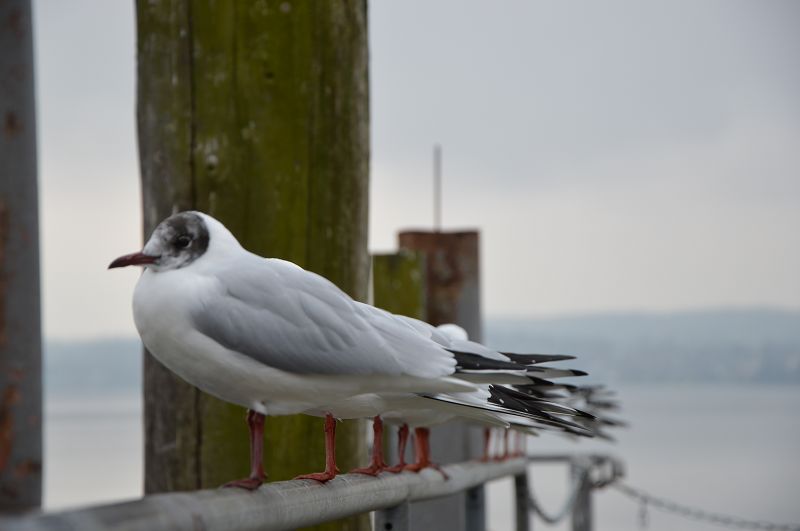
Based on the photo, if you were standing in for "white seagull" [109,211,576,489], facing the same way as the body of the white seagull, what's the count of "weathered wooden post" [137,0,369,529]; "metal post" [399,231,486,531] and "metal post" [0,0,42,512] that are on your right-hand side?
2

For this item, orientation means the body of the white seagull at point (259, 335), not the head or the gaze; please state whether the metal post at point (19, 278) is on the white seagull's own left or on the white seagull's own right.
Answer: on the white seagull's own left

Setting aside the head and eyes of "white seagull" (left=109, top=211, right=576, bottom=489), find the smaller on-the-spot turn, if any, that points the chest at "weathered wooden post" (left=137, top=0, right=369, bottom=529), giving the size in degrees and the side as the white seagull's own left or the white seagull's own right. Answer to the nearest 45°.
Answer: approximately 90° to the white seagull's own right

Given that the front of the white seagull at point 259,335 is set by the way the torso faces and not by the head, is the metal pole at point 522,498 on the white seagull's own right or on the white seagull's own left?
on the white seagull's own right

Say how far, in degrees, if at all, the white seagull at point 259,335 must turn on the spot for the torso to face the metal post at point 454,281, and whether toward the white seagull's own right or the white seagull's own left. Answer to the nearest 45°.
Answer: approximately 90° to the white seagull's own right

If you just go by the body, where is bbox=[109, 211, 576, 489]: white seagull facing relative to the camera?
to the viewer's left
